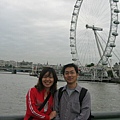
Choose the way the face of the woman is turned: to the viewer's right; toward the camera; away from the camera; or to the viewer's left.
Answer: toward the camera

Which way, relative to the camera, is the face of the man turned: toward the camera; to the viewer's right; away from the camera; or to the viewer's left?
toward the camera

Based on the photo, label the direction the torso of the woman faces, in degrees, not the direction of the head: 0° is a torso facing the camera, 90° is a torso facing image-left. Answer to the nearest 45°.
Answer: approximately 315°
